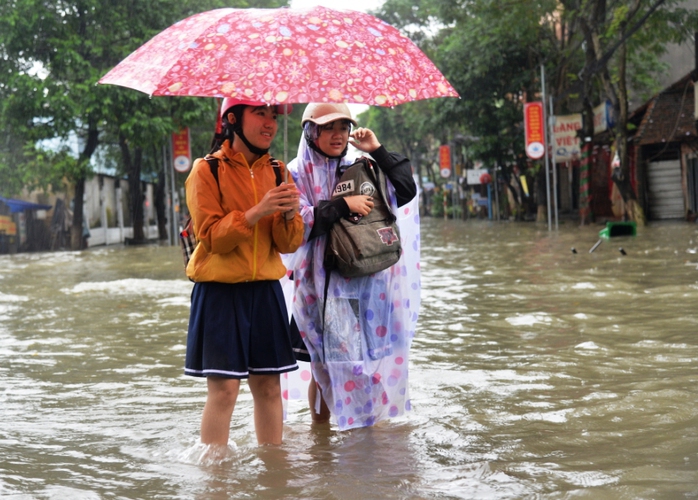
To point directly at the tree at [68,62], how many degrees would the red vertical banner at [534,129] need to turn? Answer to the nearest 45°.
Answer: approximately 90° to its right

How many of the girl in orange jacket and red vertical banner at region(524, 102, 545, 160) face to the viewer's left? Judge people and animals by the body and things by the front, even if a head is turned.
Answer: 0

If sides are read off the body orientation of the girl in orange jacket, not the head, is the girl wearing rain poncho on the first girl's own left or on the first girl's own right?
on the first girl's own left

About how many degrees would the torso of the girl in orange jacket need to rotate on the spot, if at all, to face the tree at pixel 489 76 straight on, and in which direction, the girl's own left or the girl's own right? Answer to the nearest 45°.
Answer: approximately 135° to the girl's own left

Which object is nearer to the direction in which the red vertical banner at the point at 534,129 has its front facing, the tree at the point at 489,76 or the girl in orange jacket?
the girl in orange jacket

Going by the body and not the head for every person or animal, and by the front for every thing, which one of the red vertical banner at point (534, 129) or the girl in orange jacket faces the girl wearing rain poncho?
the red vertical banner

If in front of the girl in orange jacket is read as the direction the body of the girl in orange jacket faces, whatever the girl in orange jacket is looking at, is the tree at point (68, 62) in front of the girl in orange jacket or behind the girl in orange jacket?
behind

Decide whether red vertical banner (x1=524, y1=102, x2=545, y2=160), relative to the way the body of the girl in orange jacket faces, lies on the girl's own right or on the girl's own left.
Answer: on the girl's own left

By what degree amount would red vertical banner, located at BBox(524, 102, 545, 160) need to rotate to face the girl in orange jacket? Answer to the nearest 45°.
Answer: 0° — it already faces them

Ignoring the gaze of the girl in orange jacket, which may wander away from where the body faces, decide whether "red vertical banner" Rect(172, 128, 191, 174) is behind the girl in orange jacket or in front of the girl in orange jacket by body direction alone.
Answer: behind

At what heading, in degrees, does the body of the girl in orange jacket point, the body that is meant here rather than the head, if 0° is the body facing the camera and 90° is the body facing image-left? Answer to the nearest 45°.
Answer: approximately 315°

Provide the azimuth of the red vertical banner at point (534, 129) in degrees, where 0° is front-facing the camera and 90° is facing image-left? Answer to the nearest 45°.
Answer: approximately 0°

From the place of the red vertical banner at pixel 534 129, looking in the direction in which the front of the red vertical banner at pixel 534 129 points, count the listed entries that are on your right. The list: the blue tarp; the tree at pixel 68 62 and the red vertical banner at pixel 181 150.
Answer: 3

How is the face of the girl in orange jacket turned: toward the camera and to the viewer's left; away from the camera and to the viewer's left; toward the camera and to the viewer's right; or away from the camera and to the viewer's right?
toward the camera and to the viewer's right

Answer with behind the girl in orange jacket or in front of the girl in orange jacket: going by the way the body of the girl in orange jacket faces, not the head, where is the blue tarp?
behind
